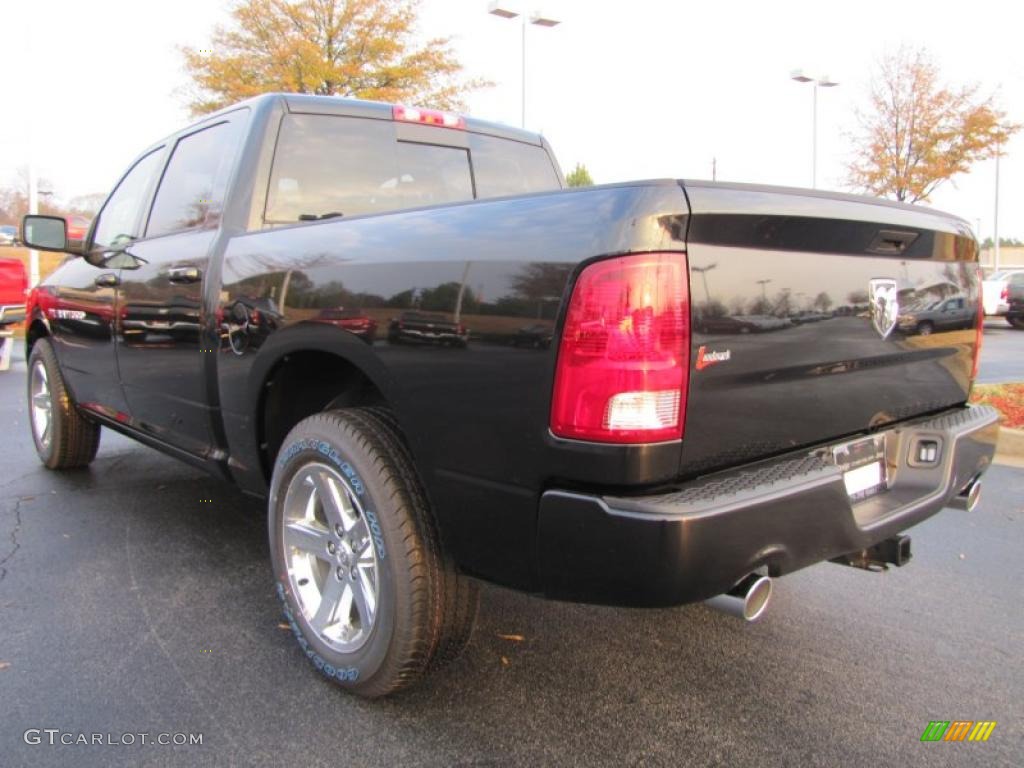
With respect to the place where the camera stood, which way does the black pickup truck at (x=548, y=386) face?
facing away from the viewer and to the left of the viewer

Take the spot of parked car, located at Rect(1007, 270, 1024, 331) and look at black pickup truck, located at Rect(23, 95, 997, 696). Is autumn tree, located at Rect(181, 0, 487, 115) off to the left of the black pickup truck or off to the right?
right

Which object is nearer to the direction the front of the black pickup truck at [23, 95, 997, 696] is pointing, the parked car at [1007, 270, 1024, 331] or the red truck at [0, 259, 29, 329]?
the red truck

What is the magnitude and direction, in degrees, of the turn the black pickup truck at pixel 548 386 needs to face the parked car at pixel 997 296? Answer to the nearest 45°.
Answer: approximately 90° to its right

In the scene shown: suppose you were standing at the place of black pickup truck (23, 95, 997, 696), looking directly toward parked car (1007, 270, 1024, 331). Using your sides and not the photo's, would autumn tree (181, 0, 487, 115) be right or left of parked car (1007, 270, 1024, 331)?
left

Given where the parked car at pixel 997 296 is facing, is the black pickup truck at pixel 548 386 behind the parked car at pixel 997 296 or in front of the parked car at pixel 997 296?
behind

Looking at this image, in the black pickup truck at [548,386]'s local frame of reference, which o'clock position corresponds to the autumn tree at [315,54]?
The autumn tree is roughly at 1 o'clock from the black pickup truck.
